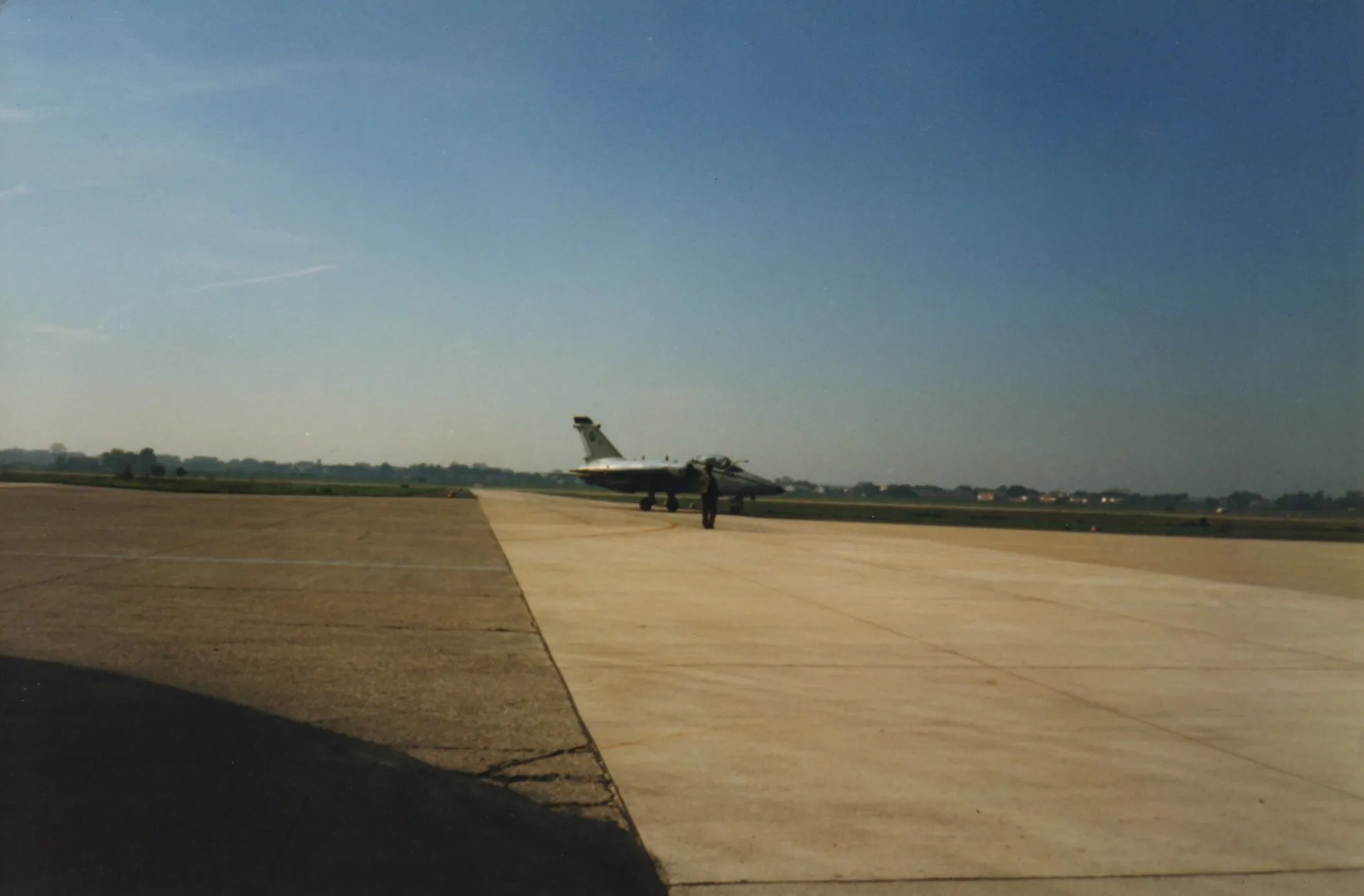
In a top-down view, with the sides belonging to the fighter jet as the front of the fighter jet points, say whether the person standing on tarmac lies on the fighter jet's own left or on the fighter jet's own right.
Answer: on the fighter jet's own right

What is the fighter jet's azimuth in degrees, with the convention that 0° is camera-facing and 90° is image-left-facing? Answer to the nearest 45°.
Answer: approximately 270°
